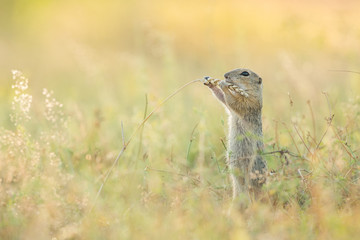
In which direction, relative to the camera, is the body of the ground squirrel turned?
to the viewer's left
